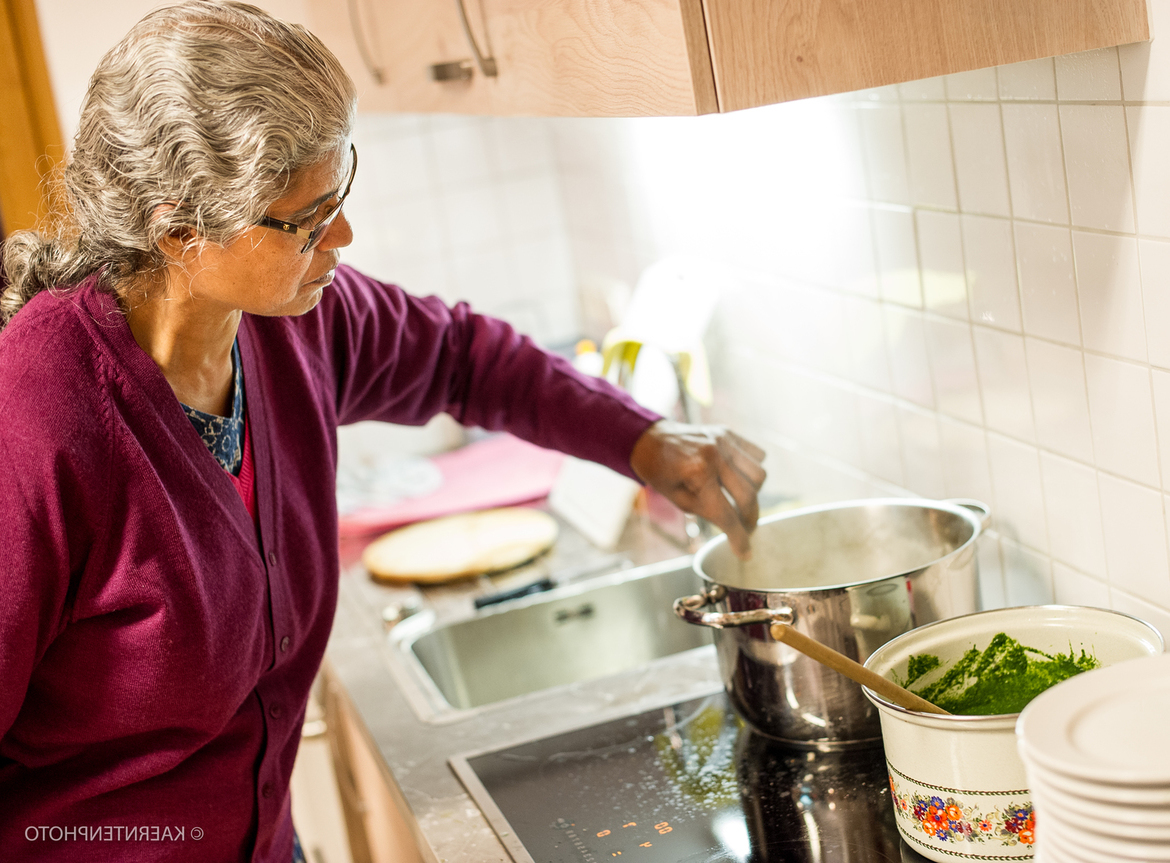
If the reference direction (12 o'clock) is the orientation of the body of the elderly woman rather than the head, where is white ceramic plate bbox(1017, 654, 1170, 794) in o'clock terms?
The white ceramic plate is roughly at 12 o'clock from the elderly woman.

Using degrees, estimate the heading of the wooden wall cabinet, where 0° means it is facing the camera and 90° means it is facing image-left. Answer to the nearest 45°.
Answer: approximately 45°

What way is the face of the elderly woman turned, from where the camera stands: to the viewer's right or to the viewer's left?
to the viewer's right

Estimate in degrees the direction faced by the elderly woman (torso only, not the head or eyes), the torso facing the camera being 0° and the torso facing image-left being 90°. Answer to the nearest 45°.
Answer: approximately 315°

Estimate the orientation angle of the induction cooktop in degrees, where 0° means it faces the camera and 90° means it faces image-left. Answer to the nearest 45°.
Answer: approximately 45°
